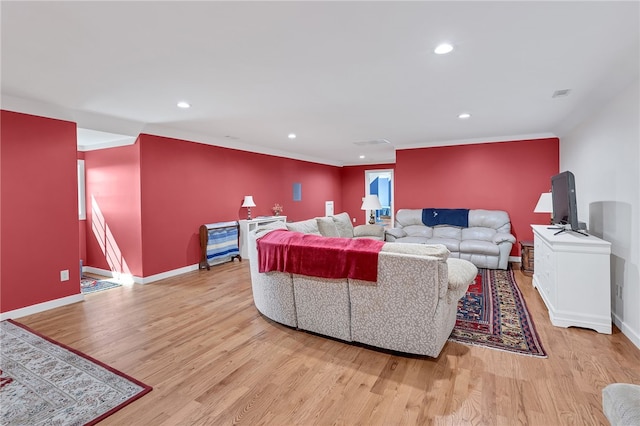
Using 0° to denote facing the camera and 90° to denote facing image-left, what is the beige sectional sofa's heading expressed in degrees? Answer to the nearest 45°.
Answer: approximately 225°

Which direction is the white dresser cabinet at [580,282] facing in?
to the viewer's left

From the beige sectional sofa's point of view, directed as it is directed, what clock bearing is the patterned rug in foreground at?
The patterned rug in foreground is roughly at 7 o'clock from the beige sectional sofa.

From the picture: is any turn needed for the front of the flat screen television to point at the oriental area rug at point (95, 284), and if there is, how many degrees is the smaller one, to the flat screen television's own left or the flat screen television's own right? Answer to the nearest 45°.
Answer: approximately 45° to the flat screen television's own left

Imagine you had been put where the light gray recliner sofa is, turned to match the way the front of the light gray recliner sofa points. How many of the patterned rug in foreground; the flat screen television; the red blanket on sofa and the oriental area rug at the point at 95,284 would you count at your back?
0

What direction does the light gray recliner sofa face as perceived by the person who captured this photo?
facing the viewer

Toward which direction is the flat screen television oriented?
to the viewer's left

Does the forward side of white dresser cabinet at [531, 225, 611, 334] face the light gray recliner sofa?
no

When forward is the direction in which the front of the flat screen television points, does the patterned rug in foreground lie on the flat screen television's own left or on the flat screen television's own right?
on the flat screen television's own left

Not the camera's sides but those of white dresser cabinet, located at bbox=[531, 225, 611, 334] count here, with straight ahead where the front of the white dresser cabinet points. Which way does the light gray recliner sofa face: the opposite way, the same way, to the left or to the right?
to the left

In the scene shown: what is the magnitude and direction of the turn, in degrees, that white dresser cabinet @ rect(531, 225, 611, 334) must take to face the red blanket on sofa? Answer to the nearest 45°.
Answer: approximately 45° to its left

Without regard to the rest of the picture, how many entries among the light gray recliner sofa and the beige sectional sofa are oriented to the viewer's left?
0

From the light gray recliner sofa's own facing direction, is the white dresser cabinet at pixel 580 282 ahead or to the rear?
ahead

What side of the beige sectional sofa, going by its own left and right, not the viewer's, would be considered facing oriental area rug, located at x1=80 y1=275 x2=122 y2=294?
left

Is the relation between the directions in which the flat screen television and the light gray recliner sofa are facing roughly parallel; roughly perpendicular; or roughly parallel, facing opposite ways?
roughly perpendicular

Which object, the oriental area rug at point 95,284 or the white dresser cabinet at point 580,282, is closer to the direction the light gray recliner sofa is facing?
the white dresser cabinet

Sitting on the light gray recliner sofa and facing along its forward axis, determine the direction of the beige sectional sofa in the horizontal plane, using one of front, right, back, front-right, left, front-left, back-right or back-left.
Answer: front

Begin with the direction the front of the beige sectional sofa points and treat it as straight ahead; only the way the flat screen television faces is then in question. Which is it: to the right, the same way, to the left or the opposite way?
to the left

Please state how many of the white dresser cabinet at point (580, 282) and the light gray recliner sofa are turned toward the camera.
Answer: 1
